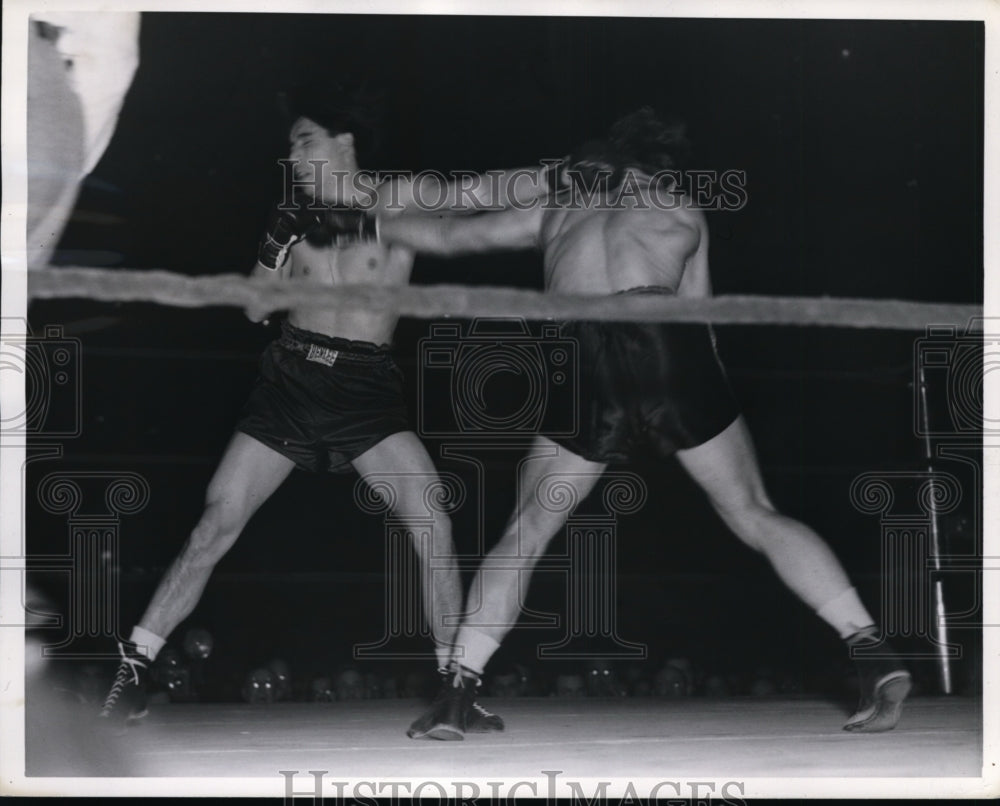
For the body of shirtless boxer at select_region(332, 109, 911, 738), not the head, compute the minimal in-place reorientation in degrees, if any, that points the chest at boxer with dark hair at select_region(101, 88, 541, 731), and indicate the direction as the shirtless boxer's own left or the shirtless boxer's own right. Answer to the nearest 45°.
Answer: approximately 45° to the shirtless boxer's own left

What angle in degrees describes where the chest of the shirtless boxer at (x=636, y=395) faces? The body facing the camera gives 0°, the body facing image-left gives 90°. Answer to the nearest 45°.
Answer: approximately 135°

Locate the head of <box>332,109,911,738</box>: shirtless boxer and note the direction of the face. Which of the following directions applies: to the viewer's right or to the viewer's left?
to the viewer's left
